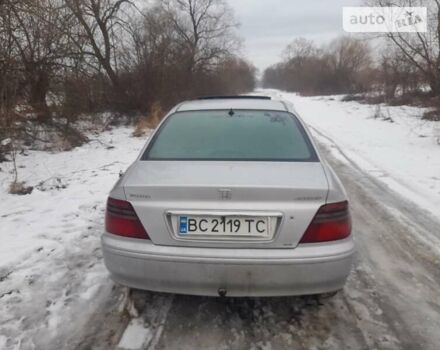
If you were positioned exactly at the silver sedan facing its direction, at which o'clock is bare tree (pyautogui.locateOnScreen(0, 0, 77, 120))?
The bare tree is roughly at 11 o'clock from the silver sedan.

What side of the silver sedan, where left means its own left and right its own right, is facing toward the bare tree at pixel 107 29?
front

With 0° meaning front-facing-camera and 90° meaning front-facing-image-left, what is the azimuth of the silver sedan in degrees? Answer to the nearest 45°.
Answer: approximately 180°

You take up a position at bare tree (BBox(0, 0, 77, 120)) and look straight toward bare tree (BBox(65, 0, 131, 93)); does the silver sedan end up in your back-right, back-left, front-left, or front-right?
back-right

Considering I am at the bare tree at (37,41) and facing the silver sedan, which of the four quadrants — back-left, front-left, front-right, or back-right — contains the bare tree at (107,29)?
back-left
